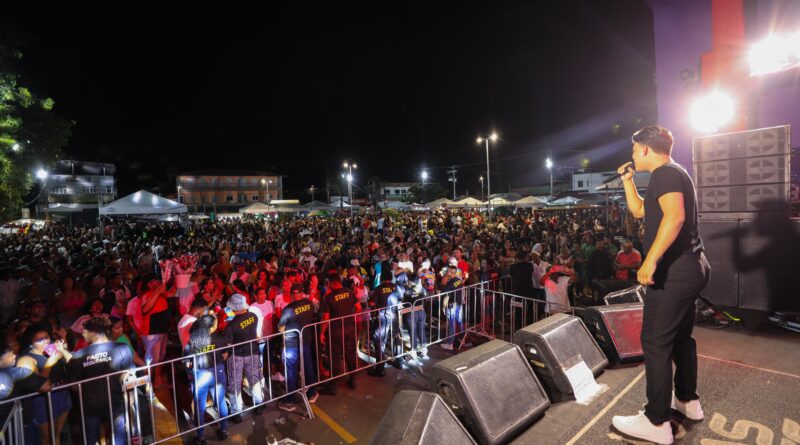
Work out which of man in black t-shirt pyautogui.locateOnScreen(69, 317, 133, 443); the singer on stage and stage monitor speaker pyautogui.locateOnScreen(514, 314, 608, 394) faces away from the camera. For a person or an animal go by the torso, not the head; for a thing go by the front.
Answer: the man in black t-shirt

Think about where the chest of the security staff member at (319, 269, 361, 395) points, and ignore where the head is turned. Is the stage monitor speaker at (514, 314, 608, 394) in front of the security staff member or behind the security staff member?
behind

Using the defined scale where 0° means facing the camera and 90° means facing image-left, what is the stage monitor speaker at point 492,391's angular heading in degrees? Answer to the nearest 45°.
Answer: approximately 315°

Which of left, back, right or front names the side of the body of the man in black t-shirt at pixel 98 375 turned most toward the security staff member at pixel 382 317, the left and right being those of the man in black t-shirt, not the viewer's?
right

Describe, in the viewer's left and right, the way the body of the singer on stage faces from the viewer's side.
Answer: facing to the left of the viewer

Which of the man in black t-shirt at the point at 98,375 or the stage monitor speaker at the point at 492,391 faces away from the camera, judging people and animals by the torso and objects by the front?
the man in black t-shirt

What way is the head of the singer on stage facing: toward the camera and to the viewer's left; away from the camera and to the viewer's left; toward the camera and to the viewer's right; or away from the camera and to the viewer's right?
away from the camera and to the viewer's left

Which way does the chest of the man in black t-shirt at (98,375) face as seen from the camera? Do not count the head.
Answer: away from the camera

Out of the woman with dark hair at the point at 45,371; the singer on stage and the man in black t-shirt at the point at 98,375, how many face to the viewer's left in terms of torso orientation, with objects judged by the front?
1

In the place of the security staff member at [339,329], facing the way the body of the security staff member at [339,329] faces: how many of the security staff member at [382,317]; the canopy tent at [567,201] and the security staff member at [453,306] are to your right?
3

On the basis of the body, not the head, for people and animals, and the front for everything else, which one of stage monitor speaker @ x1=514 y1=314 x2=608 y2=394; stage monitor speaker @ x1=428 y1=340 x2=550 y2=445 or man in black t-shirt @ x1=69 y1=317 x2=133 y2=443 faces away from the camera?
the man in black t-shirt

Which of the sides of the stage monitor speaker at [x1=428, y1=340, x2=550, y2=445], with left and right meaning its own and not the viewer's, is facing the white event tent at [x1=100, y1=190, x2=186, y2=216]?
back

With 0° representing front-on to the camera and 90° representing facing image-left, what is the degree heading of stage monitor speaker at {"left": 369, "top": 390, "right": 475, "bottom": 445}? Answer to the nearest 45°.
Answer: approximately 315°
